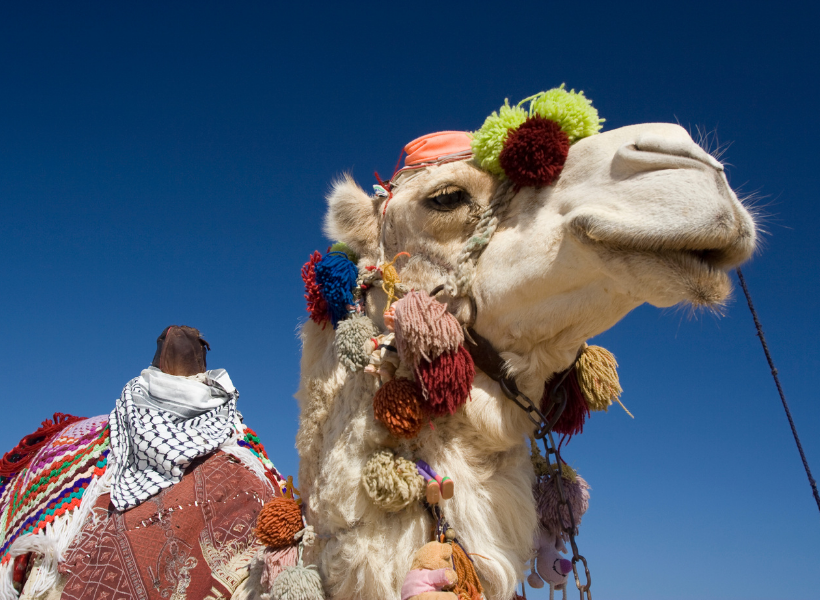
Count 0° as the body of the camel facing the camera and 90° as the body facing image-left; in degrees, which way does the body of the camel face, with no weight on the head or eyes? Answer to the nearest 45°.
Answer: approximately 315°
